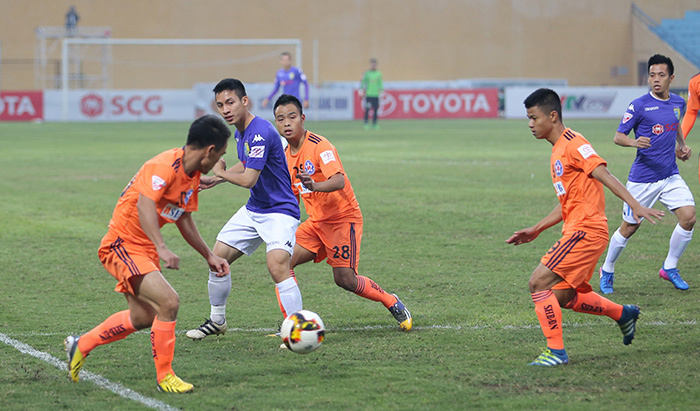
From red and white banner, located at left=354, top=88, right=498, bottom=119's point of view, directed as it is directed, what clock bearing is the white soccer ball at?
The white soccer ball is roughly at 12 o'clock from the red and white banner.

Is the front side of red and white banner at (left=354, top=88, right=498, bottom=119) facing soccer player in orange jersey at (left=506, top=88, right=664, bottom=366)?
yes

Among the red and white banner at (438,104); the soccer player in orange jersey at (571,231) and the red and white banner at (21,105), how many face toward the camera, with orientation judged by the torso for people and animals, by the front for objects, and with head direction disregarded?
2

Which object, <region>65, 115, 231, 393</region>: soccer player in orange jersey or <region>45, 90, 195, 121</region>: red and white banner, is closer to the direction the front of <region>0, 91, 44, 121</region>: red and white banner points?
the soccer player in orange jersey

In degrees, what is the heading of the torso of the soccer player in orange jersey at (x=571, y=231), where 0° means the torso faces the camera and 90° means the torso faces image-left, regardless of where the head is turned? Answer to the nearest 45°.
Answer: approximately 90°

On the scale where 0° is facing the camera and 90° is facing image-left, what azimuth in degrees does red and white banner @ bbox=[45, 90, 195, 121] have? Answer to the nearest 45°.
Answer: approximately 0°

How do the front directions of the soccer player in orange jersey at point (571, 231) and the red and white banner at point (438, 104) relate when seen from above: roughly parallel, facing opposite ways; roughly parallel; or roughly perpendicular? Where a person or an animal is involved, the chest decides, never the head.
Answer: roughly perpendicular

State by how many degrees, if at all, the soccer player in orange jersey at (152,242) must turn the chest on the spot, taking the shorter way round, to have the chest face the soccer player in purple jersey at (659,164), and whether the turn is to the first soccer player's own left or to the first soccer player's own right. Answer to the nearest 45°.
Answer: approximately 45° to the first soccer player's own left

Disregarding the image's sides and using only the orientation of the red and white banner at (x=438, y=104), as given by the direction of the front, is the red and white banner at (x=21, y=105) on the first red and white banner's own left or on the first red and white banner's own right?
on the first red and white banner's own right

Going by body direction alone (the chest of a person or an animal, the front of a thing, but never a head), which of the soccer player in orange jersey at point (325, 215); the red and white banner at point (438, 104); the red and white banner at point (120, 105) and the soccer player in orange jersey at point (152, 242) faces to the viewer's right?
the soccer player in orange jersey at point (152, 242)

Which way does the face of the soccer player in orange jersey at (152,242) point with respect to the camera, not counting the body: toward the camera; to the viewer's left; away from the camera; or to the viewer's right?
to the viewer's right

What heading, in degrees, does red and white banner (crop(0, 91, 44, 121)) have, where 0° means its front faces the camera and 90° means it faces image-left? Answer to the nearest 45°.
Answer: approximately 0°
